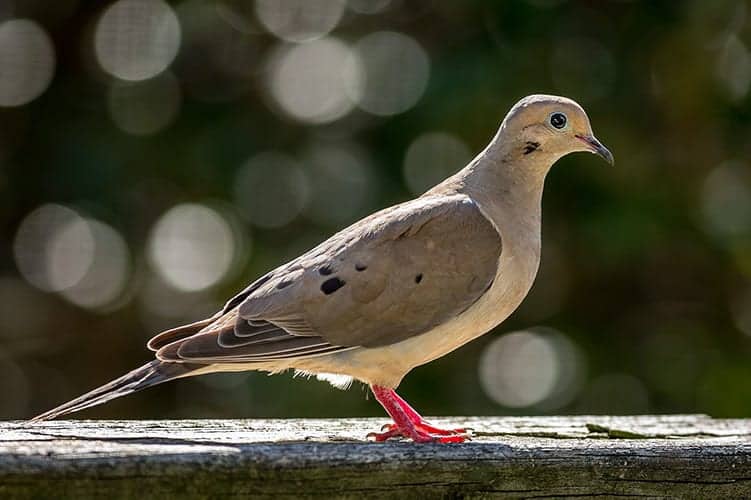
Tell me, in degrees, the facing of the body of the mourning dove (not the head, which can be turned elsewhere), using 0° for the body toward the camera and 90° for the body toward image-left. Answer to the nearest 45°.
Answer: approximately 270°
